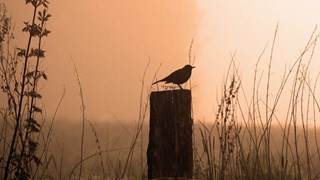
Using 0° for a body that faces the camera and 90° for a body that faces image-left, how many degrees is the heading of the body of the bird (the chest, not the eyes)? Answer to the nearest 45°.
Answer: approximately 270°
